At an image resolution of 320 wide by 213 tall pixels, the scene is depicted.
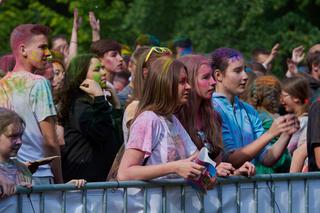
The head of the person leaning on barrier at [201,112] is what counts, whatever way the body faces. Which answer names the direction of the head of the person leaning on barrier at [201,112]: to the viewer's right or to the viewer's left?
to the viewer's right

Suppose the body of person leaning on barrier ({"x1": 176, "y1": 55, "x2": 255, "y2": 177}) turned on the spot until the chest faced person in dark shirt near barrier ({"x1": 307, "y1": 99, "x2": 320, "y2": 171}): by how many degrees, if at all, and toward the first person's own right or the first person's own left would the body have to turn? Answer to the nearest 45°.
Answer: approximately 45° to the first person's own left

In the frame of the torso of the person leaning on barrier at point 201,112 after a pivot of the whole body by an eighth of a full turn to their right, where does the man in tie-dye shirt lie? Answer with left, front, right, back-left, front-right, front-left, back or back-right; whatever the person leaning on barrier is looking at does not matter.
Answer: right

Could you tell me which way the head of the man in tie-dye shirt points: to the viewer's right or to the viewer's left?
to the viewer's right

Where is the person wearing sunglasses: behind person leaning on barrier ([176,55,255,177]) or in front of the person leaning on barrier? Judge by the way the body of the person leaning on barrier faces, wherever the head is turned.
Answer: behind

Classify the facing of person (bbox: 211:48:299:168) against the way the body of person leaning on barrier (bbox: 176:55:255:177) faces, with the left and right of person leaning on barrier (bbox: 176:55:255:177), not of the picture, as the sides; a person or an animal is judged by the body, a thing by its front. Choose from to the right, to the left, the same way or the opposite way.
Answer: the same way

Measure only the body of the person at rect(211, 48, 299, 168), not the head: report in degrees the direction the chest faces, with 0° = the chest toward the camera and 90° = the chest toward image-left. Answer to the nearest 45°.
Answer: approximately 315°

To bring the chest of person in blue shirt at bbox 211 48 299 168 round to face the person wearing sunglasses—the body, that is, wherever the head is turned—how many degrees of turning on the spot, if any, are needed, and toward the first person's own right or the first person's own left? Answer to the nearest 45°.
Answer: approximately 135° to the first person's own right

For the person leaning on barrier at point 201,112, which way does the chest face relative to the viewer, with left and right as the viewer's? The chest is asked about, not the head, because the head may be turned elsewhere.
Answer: facing the viewer and to the right of the viewer

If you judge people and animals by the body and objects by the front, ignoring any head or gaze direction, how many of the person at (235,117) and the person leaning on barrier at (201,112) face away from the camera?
0
